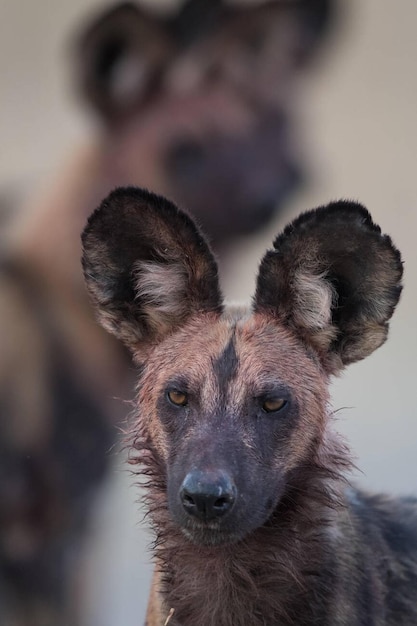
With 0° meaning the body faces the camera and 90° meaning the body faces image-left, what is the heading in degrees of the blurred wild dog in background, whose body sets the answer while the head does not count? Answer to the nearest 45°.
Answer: approximately 315°

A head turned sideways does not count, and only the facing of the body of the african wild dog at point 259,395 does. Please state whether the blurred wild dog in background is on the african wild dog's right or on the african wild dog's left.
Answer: on the african wild dog's right

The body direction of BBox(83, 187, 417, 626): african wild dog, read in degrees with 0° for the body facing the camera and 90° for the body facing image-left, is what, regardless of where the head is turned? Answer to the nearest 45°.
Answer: approximately 45°
